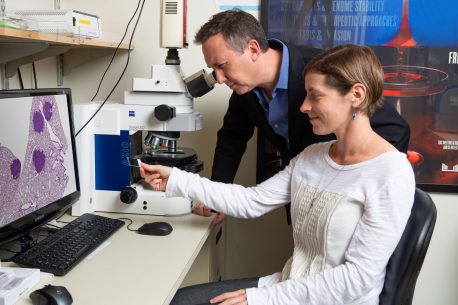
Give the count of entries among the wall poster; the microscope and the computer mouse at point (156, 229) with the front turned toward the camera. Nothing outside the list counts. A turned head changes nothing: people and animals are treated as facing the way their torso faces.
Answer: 1

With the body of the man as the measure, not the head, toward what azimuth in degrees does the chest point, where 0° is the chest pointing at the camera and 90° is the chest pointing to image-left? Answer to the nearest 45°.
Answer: approximately 45°

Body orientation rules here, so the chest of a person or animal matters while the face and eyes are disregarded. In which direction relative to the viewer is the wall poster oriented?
toward the camera

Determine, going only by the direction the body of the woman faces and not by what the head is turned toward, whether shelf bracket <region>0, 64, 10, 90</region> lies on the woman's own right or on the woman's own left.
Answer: on the woman's own right

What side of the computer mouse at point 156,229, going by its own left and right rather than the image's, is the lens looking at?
left

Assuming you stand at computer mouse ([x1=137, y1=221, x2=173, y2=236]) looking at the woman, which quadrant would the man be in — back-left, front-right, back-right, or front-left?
front-left

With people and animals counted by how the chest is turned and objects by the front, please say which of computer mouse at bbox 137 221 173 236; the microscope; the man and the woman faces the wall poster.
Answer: the microscope

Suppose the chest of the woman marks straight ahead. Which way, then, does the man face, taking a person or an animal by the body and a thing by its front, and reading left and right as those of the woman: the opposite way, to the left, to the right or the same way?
the same way

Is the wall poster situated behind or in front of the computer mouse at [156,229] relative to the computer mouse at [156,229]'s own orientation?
behind

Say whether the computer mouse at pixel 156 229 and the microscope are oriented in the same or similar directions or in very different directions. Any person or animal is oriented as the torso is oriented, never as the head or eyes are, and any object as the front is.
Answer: very different directions

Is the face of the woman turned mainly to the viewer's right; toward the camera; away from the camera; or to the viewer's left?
to the viewer's left

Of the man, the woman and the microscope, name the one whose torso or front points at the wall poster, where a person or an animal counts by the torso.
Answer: the microscope

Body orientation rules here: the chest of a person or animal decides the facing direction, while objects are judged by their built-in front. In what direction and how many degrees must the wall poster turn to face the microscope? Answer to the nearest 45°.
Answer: approximately 45° to its right

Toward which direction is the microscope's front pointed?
to the viewer's right
